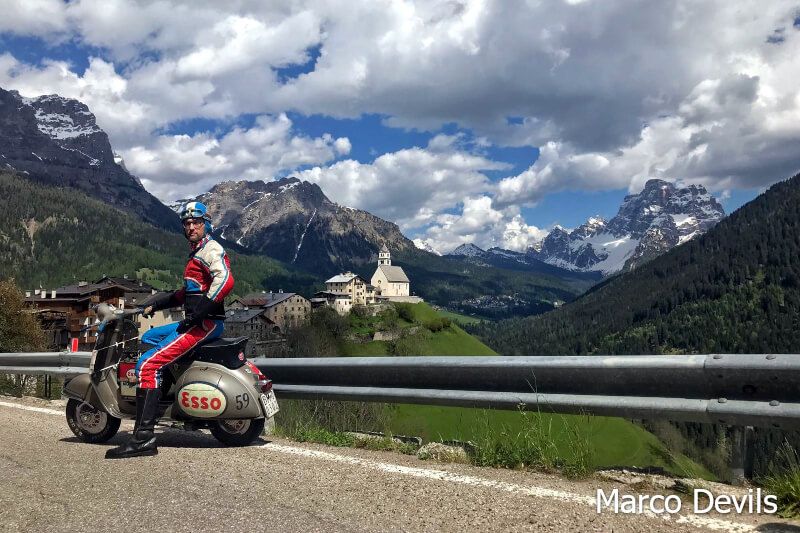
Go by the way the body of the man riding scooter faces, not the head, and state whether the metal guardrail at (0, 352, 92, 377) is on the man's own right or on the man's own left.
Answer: on the man's own right

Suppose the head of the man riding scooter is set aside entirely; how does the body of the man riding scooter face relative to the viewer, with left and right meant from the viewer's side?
facing to the left of the viewer

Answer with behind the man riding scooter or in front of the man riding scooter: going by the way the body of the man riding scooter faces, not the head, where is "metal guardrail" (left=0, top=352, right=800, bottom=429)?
behind
